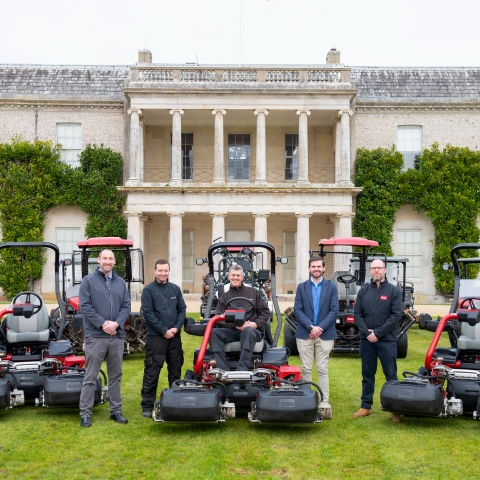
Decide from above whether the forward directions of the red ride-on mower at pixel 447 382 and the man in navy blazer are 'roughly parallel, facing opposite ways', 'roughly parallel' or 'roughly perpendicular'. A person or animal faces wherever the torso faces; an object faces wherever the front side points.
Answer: roughly parallel

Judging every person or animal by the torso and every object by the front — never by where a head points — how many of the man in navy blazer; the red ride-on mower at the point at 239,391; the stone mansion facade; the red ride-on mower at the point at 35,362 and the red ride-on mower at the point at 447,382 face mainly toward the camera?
5

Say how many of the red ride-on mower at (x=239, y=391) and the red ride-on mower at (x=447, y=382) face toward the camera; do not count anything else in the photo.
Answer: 2

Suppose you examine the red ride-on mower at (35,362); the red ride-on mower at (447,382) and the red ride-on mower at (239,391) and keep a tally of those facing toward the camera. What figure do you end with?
3

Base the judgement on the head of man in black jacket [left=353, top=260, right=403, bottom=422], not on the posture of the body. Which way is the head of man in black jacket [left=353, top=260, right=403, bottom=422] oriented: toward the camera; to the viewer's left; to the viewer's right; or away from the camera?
toward the camera

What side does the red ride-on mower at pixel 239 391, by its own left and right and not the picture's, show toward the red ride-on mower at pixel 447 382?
left

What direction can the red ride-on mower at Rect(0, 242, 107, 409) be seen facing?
toward the camera

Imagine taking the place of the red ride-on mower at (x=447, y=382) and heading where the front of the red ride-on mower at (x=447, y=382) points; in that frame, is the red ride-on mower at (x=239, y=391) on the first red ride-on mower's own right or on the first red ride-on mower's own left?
on the first red ride-on mower's own right

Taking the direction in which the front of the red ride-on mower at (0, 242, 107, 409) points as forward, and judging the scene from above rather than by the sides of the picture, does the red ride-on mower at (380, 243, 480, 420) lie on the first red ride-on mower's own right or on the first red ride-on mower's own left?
on the first red ride-on mower's own left

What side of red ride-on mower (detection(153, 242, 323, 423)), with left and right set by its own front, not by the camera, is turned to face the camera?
front

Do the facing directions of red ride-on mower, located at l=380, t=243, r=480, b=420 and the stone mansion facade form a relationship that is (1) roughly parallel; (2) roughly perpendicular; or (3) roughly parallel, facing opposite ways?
roughly parallel

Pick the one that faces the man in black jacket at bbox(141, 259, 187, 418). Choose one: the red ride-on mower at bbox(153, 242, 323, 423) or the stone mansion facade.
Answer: the stone mansion facade

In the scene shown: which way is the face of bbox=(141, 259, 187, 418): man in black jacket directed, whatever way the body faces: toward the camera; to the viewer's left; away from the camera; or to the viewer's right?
toward the camera

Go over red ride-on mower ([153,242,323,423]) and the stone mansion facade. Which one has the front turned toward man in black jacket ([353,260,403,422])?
the stone mansion facade

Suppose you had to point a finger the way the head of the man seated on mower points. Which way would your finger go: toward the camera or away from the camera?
toward the camera

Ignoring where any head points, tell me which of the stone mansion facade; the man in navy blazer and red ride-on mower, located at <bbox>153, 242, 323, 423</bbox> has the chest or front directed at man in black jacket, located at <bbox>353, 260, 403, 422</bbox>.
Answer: the stone mansion facade
